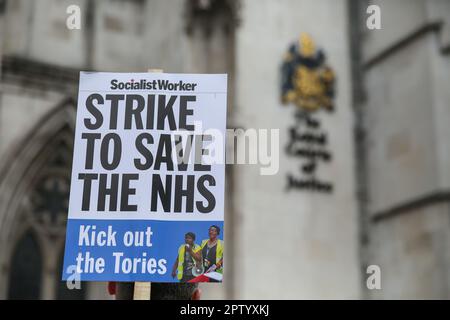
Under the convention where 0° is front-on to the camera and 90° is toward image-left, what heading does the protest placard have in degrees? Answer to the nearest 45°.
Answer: approximately 0°
